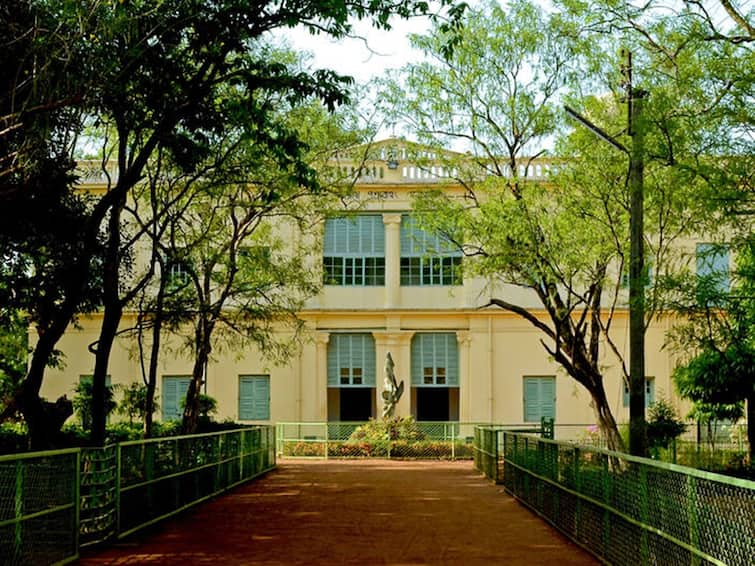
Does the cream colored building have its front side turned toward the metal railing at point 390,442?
yes

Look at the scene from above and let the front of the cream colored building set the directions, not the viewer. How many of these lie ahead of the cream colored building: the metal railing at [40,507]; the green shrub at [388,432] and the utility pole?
3

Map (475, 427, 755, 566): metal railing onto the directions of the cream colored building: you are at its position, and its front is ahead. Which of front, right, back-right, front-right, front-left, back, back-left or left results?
front

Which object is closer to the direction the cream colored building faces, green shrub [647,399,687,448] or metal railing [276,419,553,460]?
the metal railing

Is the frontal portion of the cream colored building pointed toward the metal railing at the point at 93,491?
yes

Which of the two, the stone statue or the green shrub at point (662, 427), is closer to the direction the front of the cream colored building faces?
the stone statue

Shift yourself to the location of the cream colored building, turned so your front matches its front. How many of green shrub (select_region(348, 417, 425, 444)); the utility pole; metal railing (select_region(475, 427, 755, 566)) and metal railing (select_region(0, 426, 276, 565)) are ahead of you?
4

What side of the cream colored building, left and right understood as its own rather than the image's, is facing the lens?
front

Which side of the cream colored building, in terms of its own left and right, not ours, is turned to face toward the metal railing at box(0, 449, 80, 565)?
front

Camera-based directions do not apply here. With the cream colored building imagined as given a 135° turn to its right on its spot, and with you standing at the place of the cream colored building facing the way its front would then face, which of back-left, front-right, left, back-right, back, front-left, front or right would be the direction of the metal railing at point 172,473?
back-left

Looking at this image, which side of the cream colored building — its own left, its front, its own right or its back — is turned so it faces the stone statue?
front

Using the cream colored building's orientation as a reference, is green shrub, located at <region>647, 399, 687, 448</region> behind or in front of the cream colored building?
in front

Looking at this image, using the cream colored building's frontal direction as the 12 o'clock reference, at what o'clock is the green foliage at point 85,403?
The green foliage is roughly at 2 o'clock from the cream colored building.

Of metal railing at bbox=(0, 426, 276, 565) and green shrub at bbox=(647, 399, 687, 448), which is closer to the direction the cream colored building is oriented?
the metal railing
